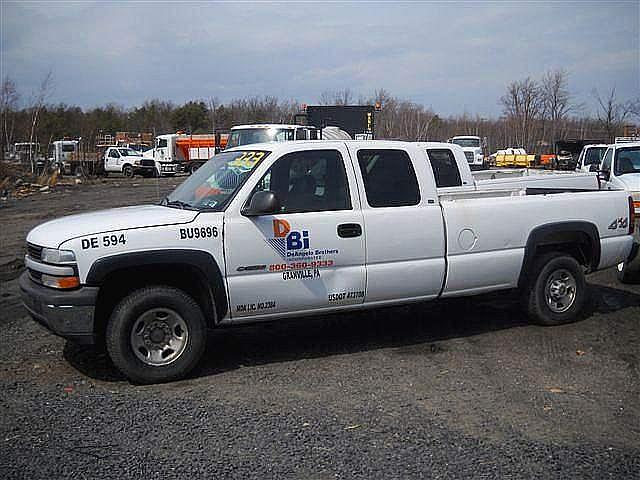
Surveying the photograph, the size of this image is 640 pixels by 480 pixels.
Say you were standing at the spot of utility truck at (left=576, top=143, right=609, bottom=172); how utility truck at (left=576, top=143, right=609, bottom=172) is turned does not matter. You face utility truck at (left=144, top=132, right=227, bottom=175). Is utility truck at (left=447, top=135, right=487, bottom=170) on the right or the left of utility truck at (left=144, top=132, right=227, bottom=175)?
right

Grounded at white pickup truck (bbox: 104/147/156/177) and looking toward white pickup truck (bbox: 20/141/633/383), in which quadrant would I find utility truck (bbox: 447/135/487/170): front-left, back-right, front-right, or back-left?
front-left

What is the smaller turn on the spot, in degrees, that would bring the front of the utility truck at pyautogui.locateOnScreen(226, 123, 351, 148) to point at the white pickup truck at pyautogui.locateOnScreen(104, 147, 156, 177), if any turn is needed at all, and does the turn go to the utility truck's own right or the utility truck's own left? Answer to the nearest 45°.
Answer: approximately 135° to the utility truck's own right

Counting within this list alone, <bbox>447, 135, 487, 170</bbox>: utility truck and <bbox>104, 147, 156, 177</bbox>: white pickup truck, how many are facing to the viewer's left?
0

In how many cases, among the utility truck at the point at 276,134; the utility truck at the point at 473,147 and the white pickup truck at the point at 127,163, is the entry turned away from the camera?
0

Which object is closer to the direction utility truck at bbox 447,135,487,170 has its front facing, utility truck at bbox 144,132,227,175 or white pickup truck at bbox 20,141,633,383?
the white pickup truck

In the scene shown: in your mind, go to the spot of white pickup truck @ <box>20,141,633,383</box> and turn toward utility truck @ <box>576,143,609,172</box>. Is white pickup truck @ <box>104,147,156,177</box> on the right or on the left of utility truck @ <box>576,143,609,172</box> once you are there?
left

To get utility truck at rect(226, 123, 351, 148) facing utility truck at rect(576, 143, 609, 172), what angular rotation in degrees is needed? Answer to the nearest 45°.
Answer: approximately 135° to its left

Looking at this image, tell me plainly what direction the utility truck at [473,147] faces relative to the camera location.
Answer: facing the viewer

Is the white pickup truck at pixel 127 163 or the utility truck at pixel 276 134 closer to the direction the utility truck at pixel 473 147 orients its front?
the utility truck

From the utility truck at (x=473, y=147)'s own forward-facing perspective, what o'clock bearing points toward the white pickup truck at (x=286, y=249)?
The white pickup truck is roughly at 12 o'clock from the utility truck.

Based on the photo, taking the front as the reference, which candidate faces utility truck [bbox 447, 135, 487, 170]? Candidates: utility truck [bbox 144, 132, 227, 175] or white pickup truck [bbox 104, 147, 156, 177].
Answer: the white pickup truck

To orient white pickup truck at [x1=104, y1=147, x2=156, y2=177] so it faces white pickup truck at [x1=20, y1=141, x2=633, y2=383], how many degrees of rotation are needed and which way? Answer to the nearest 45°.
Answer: approximately 45° to its right

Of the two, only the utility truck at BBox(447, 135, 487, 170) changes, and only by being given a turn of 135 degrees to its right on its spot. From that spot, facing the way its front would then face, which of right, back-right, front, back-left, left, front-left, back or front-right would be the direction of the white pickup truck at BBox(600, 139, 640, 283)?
back-left

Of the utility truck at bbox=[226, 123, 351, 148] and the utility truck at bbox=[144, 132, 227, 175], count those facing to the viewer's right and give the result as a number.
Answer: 0
